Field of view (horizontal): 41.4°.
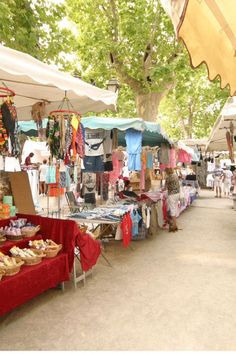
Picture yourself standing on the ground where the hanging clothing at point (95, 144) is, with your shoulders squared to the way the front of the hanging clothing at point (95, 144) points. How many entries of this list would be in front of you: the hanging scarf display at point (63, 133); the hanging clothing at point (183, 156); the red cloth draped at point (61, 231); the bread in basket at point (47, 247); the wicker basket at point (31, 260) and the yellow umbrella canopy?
5

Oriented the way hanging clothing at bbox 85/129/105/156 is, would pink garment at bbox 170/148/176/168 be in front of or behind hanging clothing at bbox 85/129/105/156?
behind

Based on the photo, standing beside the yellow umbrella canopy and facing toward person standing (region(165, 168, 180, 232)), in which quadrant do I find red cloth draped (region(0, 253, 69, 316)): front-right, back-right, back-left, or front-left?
front-left

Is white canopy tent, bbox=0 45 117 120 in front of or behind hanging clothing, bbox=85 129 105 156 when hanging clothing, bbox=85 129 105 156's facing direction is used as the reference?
in front

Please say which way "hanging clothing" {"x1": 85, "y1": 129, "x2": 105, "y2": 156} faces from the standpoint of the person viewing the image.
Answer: facing the viewer

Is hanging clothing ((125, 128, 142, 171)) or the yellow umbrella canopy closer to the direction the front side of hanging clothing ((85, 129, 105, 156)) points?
the yellow umbrella canopy

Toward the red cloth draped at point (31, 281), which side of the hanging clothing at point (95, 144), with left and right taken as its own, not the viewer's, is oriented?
front

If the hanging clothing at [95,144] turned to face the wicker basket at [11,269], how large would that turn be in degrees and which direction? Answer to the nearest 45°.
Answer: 0° — it already faces it

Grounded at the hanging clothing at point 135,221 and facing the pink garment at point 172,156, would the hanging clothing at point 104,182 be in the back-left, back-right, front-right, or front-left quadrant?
front-left

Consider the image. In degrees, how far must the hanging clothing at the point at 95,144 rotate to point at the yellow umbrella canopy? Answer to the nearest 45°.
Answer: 0° — it already faces it

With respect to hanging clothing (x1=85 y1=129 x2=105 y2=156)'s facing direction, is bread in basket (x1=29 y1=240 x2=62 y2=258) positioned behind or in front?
in front

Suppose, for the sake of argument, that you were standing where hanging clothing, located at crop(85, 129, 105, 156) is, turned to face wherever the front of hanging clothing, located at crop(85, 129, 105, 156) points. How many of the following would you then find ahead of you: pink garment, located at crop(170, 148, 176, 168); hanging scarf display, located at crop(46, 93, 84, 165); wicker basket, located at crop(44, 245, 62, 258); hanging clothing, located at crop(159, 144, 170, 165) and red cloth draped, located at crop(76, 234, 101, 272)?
3

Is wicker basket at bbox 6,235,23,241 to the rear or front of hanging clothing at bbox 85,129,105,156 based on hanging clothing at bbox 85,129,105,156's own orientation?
to the front

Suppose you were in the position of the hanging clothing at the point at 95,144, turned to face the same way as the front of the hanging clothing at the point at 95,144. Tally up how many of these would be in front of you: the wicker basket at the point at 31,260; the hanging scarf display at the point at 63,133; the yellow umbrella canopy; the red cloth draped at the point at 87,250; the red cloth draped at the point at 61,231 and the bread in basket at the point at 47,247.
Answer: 6

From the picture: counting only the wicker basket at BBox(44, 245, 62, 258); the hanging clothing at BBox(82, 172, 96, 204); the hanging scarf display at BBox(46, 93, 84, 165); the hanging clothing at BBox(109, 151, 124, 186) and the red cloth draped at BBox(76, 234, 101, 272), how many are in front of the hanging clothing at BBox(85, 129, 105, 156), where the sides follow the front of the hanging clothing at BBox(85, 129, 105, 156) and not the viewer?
3

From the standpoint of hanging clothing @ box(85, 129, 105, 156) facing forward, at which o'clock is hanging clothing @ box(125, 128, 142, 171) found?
hanging clothing @ box(125, 128, 142, 171) is roughly at 10 o'clock from hanging clothing @ box(85, 129, 105, 156).
